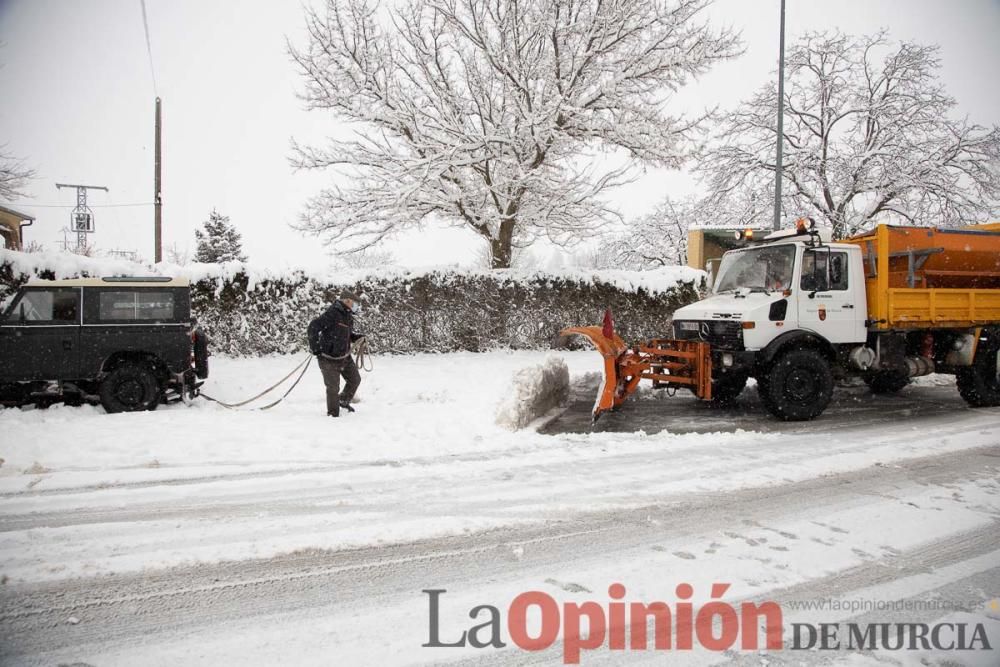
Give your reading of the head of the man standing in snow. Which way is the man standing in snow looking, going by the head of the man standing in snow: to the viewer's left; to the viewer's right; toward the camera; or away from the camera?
to the viewer's right

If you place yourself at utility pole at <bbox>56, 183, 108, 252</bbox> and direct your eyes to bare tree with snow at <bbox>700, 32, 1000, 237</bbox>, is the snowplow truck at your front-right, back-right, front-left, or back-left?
front-right

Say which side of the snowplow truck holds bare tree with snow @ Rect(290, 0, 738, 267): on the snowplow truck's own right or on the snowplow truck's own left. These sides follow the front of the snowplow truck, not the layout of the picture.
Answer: on the snowplow truck's own right

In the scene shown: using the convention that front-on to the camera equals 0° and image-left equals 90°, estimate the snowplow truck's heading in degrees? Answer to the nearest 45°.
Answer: approximately 45°

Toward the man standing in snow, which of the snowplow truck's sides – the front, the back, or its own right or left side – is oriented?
front

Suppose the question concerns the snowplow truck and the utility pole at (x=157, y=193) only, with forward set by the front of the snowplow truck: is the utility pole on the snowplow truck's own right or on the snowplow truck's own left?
on the snowplow truck's own right

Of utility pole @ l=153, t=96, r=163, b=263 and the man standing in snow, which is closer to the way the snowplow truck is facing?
the man standing in snow

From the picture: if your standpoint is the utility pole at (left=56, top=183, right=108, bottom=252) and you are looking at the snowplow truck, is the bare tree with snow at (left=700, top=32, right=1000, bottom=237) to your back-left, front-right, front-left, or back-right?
front-left

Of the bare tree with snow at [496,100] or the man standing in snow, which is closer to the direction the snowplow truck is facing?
the man standing in snow

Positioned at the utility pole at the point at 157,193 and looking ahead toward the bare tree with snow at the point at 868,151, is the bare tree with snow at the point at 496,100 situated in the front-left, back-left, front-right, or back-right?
front-right

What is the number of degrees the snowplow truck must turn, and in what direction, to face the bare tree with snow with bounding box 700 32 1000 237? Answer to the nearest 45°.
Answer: approximately 135° to its right

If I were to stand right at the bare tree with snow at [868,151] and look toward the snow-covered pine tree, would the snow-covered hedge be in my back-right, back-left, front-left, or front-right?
front-left
